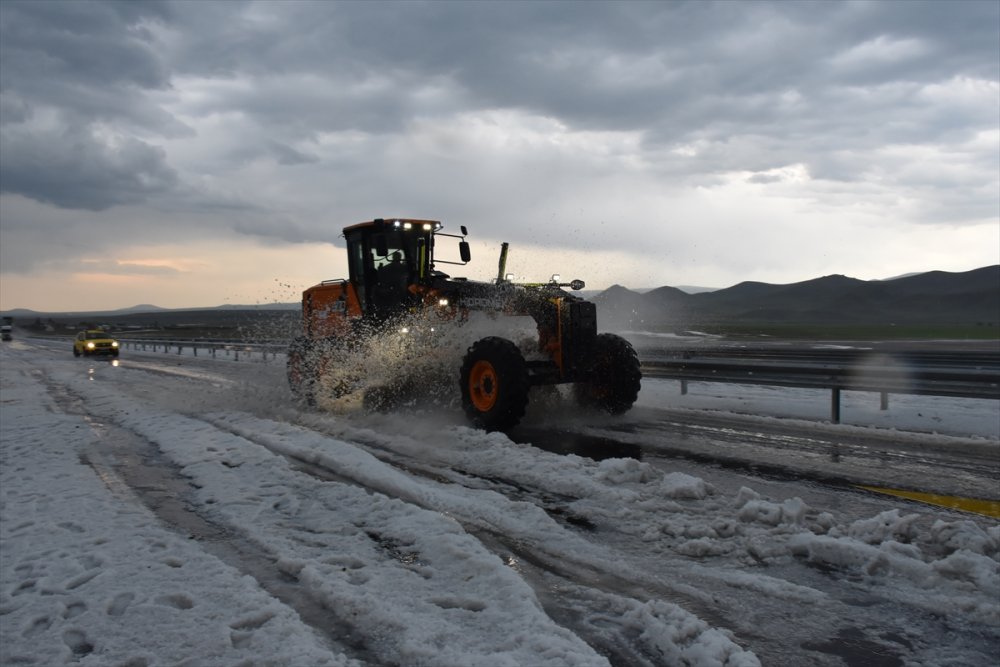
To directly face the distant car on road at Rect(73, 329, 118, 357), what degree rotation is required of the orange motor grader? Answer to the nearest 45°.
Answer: approximately 180°

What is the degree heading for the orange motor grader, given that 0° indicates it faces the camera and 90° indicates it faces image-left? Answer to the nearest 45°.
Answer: approximately 315°

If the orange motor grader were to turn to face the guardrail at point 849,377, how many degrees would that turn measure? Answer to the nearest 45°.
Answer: approximately 45° to its left

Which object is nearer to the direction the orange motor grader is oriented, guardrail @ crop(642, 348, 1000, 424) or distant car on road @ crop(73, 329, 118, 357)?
the guardrail
